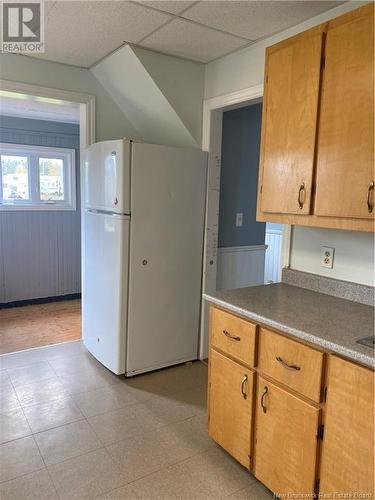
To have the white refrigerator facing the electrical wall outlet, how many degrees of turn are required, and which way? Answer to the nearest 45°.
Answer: approximately 90° to its left

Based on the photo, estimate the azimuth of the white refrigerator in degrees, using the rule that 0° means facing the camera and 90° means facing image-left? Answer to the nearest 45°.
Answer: approximately 45°
